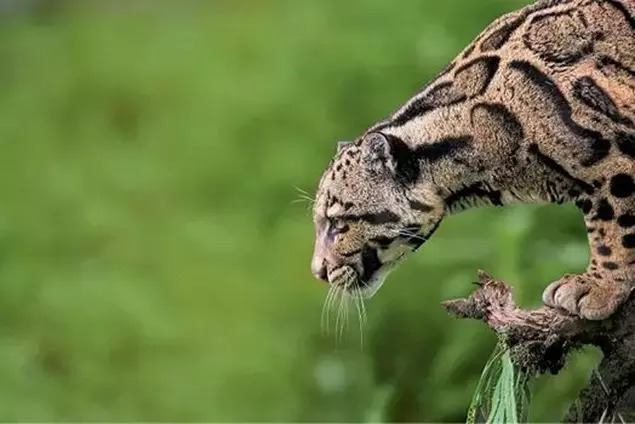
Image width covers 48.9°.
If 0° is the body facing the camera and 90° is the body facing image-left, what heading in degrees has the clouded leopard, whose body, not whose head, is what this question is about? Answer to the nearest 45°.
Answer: approximately 90°
